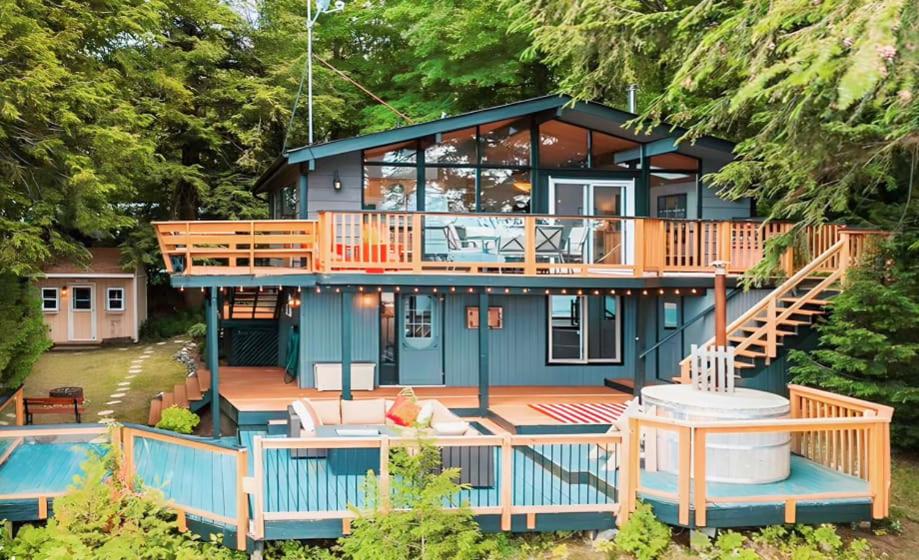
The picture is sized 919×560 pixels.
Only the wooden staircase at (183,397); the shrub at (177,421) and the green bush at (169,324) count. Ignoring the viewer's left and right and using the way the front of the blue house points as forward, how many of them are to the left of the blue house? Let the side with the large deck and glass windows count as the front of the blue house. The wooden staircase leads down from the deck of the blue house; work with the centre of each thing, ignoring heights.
0

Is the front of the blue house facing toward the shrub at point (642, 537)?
yes

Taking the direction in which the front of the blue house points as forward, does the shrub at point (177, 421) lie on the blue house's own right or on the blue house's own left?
on the blue house's own right

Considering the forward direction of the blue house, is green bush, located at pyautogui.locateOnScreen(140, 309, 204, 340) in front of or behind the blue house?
behind

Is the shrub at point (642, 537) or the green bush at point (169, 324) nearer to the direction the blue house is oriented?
the shrub

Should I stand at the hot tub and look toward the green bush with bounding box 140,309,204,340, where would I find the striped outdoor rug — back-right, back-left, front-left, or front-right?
front-right

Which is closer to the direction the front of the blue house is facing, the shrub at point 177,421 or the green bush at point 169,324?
the shrub

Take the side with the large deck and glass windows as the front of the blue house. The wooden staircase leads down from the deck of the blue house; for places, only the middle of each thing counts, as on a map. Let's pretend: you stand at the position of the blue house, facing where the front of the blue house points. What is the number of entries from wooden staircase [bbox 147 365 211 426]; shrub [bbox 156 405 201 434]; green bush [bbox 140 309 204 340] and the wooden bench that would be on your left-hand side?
0

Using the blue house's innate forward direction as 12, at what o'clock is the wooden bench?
The wooden bench is roughly at 3 o'clock from the blue house.

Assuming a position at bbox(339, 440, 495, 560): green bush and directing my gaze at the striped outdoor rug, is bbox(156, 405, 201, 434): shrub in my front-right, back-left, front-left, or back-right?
front-left

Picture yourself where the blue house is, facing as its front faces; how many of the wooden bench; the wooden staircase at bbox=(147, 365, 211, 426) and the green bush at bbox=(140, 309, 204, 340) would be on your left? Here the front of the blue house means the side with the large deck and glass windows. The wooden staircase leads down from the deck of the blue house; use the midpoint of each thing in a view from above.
0

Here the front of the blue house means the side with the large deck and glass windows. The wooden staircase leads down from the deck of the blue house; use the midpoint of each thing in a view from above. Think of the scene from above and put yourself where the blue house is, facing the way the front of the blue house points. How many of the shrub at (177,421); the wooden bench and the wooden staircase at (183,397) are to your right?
3

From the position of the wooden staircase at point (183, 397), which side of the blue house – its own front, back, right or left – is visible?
right

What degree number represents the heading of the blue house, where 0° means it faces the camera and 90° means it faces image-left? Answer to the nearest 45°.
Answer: approximately 0°
